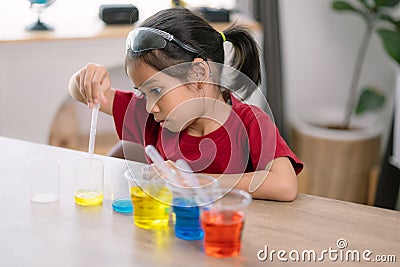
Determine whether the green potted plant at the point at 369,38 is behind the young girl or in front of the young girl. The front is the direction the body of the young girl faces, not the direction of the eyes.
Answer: behind

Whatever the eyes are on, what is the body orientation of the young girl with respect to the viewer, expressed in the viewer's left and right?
facing the viewer and to the left of the viewer

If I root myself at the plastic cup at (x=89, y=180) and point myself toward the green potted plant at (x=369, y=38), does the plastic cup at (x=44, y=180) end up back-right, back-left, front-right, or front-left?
back-left

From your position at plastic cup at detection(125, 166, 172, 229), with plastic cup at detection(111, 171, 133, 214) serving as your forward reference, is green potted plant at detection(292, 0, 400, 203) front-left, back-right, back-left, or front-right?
front-right

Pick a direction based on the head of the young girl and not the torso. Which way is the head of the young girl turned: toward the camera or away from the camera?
toward the camera

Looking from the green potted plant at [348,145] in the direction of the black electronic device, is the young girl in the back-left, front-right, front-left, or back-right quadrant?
front-left
